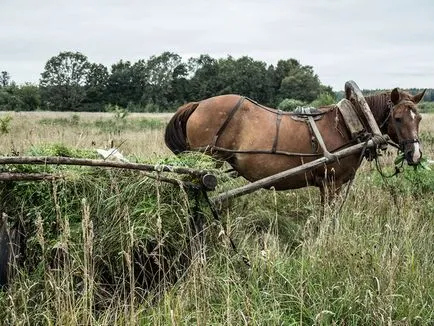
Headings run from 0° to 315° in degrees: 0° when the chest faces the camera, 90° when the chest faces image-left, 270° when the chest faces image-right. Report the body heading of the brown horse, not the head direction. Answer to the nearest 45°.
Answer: approximately 270°
